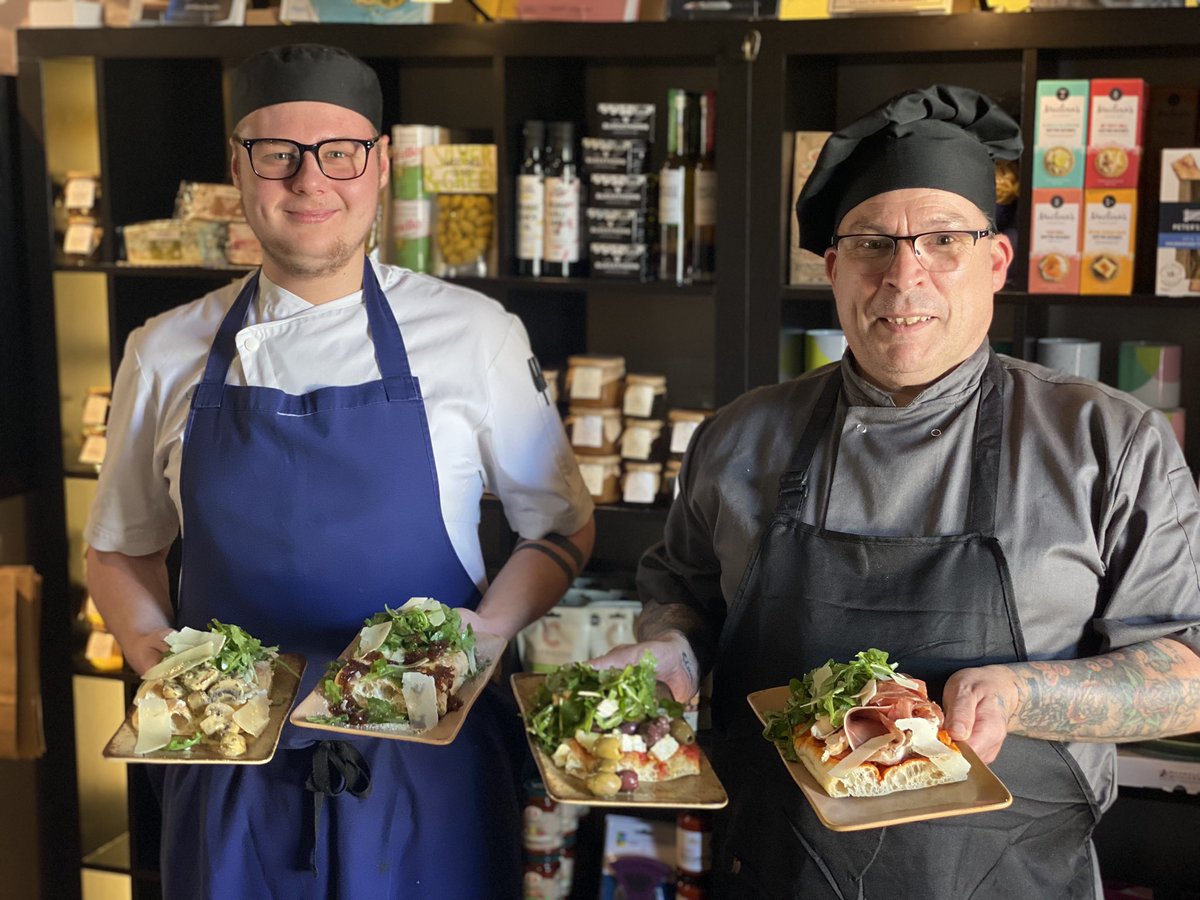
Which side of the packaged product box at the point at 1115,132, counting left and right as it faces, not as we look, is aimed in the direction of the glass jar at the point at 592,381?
right

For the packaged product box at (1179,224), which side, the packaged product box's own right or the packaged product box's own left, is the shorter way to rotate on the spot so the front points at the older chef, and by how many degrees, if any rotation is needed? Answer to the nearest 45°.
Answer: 0° — it already faces them

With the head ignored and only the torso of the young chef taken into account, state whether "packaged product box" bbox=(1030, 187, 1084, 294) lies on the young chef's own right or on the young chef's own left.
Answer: on the young chef's own left

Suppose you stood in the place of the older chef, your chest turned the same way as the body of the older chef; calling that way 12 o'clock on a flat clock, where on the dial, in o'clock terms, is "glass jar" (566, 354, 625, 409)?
The glass jar is roughly at 5 o'clock from the older chef.

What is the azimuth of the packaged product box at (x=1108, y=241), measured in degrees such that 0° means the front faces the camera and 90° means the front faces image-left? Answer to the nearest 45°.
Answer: approximately 0°
